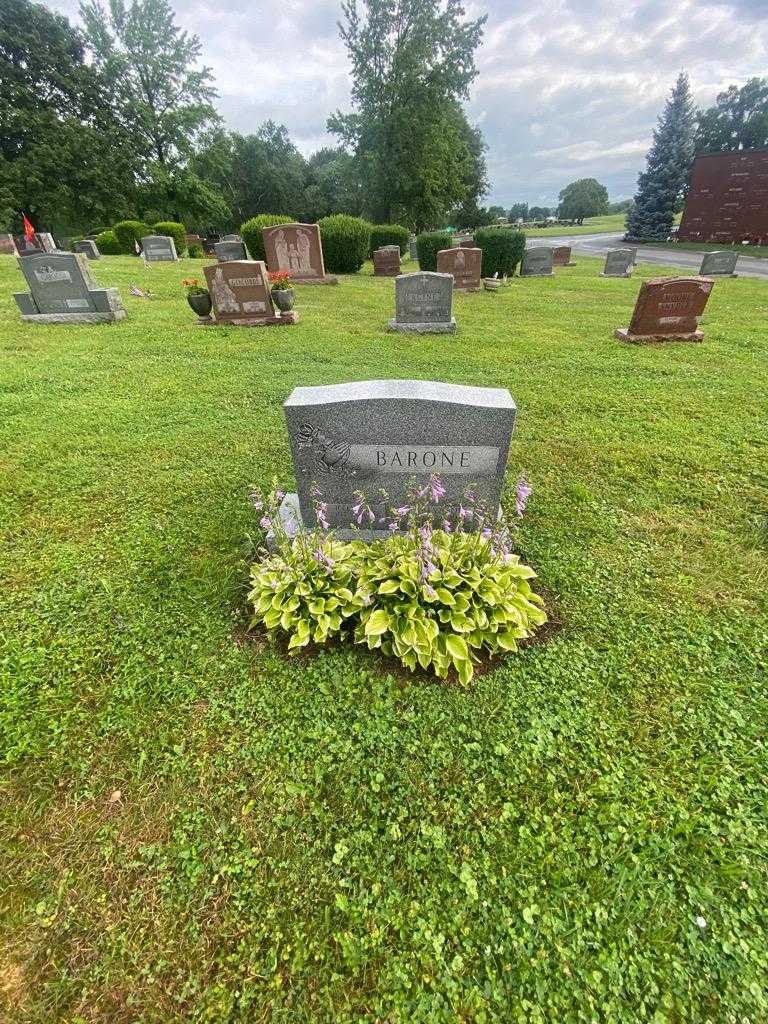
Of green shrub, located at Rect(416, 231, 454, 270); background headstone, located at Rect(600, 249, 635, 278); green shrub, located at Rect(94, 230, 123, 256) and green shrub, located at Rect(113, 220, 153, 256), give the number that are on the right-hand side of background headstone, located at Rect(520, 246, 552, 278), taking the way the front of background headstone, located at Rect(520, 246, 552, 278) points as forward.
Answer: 3

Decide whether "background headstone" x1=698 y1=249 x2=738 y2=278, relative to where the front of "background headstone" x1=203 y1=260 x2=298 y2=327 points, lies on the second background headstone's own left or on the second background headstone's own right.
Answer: on the second background headstone's own left

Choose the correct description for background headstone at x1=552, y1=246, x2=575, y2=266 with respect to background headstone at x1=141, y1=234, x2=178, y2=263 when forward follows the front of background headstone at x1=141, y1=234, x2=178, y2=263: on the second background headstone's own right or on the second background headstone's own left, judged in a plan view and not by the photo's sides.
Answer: on the second background headstone's own left

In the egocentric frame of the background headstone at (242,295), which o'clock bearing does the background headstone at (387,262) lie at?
the background headstone at (387,262) is roughly at 7 o'clock from the background headstone at (242,295).

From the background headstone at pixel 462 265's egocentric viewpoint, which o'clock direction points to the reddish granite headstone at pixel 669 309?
The reddish granite headstone is roughly at 11 o'clock from the background headstone.

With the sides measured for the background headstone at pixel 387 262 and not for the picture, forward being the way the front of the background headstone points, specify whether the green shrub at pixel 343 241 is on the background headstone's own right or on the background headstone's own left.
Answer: on the background headstone's own right

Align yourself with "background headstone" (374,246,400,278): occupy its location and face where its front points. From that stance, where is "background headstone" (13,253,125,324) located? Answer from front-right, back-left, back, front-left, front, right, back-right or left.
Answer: front-right

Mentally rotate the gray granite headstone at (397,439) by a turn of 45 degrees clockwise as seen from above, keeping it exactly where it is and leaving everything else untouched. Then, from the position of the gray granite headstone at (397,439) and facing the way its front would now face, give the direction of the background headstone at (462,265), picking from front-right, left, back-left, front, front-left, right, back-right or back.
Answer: back-right

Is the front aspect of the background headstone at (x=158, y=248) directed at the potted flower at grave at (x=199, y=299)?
yes

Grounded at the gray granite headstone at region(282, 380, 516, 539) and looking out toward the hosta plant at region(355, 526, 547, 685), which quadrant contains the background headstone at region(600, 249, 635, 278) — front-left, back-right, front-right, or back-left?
back-left

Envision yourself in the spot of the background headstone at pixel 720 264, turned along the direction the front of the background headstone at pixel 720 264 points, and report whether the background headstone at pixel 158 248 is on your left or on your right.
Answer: on your right

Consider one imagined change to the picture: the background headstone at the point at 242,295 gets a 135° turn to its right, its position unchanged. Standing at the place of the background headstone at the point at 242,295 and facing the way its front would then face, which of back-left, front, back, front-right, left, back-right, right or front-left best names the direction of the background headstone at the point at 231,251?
front-right

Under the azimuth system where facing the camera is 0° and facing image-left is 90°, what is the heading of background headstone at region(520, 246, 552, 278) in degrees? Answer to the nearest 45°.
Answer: approximately 0°

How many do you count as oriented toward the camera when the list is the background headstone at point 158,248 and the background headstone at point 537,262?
2

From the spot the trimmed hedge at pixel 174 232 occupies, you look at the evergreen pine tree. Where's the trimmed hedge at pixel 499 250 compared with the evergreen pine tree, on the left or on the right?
right

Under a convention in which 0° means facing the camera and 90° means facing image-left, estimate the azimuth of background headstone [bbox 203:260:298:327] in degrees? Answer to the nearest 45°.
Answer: approximately 0°

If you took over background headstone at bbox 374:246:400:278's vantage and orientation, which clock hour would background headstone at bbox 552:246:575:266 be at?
background headstone at bbox 552:246:575:266 is roughly at 8 o'clock from background headstone at bbox 374:246:400:278.

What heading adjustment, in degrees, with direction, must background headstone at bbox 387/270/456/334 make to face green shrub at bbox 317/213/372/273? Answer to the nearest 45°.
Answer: approximately 180°
